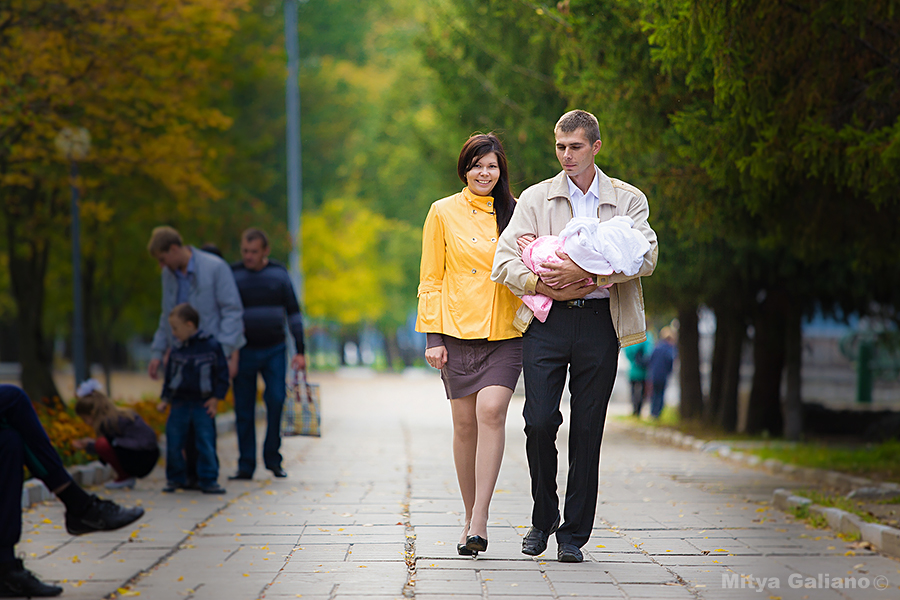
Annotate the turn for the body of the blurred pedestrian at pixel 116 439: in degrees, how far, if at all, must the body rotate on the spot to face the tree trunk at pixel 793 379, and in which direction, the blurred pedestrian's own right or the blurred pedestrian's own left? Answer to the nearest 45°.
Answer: approximately 135° to the blurred pedestrian's own right

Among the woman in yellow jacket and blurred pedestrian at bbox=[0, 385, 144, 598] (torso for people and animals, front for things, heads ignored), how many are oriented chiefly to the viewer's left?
0

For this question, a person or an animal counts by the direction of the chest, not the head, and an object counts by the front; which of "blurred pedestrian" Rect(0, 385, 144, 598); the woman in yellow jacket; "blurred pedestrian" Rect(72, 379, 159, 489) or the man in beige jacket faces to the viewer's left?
"blurred pedestrian" Rect(72, 379, 159, 489)

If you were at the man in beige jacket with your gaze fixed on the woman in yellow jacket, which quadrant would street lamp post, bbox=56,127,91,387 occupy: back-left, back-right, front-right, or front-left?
front-right

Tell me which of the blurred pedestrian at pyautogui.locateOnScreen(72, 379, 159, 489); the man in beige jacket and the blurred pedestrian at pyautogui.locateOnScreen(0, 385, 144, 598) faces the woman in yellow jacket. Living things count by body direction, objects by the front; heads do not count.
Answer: the blurred pedestrian at pyautogui.locateOnScreen(0, 385, 144, 598)

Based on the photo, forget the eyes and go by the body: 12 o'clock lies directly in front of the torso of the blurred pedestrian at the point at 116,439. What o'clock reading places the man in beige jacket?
The man in beige jacket is roughly at 8 o'clock from the blurred pedestrian.

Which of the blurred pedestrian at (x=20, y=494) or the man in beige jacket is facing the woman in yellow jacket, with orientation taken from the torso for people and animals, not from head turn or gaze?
the blurred pedestrian

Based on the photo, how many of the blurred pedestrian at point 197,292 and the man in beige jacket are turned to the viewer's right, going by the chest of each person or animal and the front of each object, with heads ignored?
0

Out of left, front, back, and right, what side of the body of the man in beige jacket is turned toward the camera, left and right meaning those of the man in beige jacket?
front

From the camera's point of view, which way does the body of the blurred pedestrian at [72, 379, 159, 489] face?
to the viewer's left

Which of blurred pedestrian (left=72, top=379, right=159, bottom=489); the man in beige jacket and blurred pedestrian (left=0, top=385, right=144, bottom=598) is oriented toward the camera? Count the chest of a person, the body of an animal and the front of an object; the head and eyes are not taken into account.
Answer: the man in beige jacket

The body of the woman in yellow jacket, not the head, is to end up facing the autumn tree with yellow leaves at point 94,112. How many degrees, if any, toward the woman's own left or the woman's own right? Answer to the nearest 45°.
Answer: approximately 135° to the woman's own right

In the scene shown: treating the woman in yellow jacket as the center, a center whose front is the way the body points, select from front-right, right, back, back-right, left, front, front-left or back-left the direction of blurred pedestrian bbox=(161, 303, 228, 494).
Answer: back-right

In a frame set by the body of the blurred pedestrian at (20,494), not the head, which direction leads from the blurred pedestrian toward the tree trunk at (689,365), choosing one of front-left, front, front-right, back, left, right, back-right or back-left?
front-left

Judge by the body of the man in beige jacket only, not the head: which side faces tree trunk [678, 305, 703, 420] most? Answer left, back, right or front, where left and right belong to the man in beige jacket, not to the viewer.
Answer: back

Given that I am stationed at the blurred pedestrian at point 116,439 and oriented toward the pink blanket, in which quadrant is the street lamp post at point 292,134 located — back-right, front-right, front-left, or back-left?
back-left

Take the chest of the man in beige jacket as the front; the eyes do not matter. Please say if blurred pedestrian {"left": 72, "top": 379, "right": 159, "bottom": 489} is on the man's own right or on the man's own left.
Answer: on the man's own right

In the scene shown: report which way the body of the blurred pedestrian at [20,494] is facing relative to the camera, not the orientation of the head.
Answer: to the viewer's right
